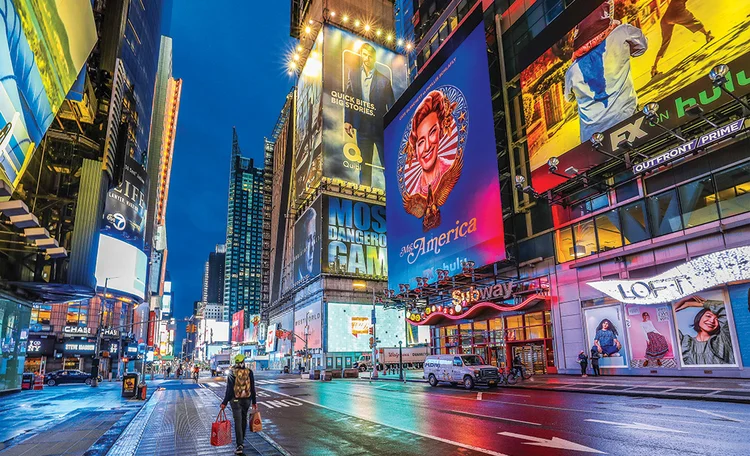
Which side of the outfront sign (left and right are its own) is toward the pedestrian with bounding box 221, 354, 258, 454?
front

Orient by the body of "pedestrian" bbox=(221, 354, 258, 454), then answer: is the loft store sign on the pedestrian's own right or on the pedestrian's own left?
on the pedestrian's own right

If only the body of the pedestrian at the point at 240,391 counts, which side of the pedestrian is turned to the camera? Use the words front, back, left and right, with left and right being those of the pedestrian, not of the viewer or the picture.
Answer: back

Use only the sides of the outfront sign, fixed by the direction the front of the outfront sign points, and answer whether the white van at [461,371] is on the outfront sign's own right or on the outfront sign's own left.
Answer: on the outfront sign's own right

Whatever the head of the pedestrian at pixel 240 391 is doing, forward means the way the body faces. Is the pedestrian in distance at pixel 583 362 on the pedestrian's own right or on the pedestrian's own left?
on the pedestrian's own right

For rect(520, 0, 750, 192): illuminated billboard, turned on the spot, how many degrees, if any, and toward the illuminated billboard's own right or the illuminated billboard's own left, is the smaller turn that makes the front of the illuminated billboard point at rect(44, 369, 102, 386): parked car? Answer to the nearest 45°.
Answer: approximately 45° to the illuminated billboard's own right

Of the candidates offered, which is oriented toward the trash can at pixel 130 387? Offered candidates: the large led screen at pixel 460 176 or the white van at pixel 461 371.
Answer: the large led screen

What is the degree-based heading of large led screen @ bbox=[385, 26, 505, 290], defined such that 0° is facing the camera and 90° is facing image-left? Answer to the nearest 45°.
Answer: approximately 45°

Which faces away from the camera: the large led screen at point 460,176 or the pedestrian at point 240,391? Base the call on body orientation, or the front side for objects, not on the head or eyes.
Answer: the pedestrian

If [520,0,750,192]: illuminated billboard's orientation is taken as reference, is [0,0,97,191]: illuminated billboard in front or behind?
in front
